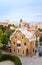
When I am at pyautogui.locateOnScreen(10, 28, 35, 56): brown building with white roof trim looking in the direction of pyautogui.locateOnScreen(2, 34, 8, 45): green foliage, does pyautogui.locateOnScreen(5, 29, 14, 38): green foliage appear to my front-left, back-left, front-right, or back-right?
front-right

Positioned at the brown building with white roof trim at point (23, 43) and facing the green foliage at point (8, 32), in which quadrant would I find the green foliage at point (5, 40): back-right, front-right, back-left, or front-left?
front-left

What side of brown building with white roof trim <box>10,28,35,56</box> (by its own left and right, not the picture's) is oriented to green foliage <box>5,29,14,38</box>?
right

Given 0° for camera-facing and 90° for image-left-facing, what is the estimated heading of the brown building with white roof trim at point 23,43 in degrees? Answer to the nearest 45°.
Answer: approximately 45°

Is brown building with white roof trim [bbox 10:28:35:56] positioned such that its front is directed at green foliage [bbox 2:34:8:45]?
no
